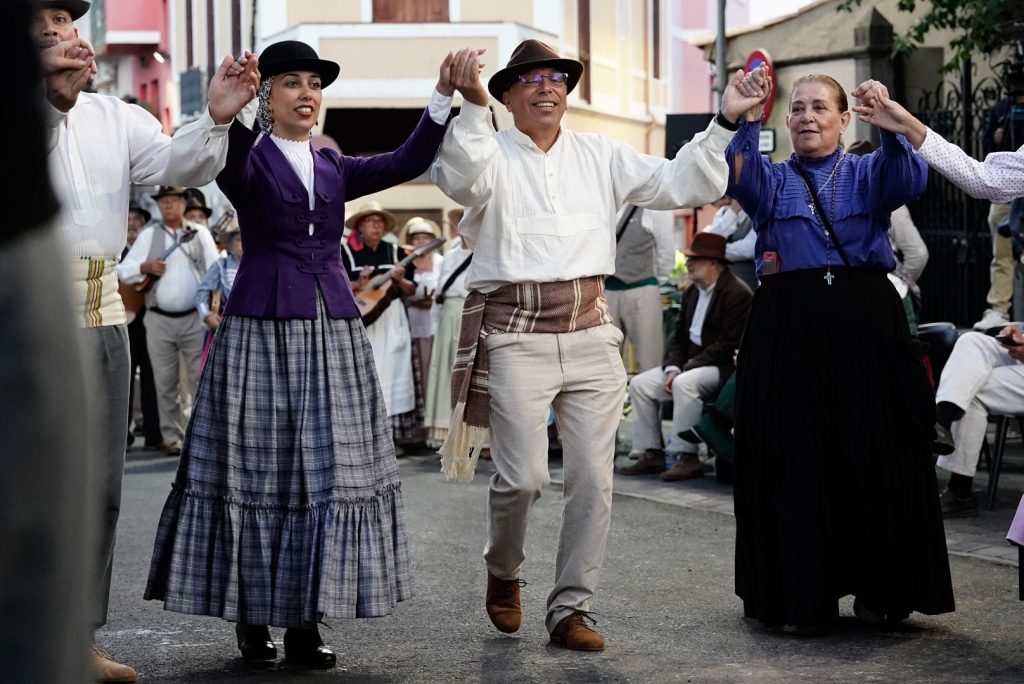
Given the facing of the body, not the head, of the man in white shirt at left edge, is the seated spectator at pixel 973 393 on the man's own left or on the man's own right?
on the man's own left

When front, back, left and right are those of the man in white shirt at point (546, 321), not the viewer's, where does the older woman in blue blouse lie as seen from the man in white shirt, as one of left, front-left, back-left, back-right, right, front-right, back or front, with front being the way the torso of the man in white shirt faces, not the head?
left

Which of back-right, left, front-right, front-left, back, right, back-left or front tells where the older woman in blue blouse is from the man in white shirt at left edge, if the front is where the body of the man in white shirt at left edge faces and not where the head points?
left

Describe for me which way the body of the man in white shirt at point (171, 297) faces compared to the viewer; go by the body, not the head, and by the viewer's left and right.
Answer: facing the viewer

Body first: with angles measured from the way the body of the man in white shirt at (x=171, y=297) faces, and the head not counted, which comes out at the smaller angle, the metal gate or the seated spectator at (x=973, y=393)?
the seated spectator

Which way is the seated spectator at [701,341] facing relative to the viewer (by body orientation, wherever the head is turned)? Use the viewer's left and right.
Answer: facing the viewer and to the left of the viewer

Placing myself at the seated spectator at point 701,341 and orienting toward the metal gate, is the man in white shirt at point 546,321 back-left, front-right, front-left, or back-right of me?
back-right

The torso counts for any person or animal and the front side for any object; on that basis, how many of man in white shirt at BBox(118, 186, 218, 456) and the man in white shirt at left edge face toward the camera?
2

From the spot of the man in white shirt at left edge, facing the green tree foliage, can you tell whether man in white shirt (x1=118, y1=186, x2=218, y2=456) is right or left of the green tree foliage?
left

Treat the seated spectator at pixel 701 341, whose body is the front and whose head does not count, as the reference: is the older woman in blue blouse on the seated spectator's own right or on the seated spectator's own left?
on the seated spectator's own left

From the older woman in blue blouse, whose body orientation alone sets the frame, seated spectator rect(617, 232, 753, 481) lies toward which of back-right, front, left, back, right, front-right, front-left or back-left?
back

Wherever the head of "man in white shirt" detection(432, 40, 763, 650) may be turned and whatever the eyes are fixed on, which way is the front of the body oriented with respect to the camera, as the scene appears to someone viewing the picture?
toward the camera
